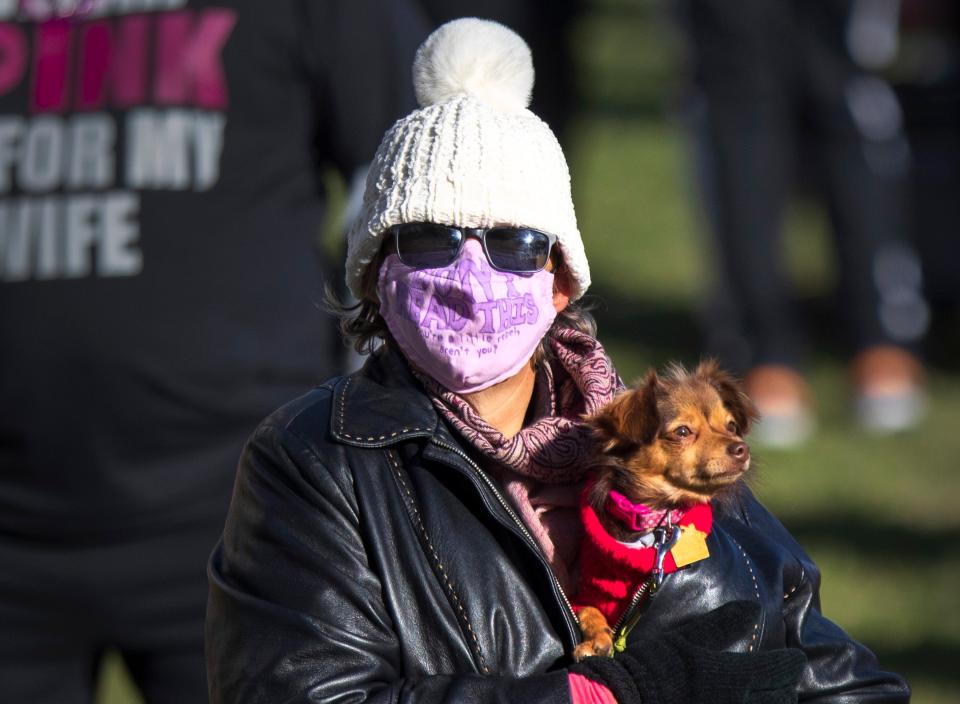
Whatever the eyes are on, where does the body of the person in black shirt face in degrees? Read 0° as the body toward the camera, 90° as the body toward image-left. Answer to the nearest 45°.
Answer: approximately 0°

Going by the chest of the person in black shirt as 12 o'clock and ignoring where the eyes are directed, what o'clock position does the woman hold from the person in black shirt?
The woman is roughly at 11 o'clock from the person in black shirt.

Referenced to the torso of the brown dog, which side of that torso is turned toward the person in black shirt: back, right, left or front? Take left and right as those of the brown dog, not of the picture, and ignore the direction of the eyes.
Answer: back

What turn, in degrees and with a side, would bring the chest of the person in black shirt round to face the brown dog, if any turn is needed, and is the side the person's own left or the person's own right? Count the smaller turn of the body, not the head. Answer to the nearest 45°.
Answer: approximately 45° to the person's own left
